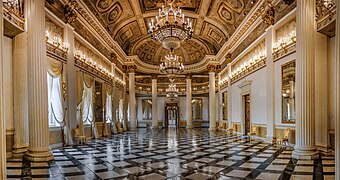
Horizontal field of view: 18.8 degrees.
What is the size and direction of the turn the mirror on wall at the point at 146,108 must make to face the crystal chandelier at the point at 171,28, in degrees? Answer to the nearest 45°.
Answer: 0° — it already faces it

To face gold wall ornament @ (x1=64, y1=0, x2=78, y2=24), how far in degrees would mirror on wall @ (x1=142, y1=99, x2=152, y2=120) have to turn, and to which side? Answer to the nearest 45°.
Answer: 0° — it already faces it

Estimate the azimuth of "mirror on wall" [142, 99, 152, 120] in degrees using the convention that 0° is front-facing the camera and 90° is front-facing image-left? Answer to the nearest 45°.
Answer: approximately 0°

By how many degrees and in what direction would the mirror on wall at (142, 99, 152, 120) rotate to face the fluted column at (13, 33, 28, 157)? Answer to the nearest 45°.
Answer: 0° — it already faces it
